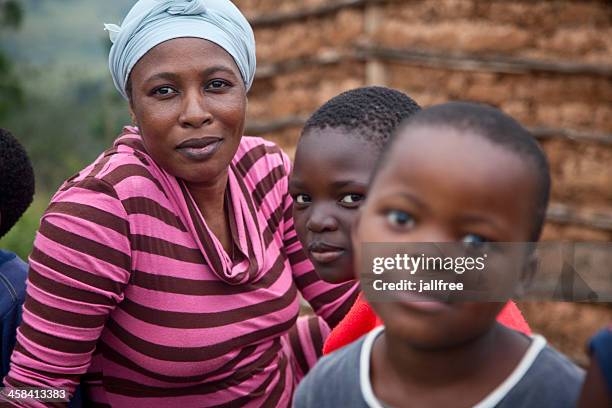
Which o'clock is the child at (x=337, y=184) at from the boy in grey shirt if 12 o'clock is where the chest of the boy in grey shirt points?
The child is roughly at 5 o'clock from the boy in grey shirt.

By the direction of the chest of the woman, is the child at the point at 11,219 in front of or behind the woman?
behind

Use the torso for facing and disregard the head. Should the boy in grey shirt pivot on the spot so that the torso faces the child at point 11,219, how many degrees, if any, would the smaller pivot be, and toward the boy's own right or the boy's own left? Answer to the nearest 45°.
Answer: approximately 135° to the boy's own right

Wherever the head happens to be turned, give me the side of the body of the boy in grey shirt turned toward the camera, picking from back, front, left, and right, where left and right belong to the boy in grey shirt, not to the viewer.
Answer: front

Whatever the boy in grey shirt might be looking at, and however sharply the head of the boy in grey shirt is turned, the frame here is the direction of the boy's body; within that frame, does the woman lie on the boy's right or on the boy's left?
on the boy's right

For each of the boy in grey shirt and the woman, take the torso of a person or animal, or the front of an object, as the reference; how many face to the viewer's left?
0

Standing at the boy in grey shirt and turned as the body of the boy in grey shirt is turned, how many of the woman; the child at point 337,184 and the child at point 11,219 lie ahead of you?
0

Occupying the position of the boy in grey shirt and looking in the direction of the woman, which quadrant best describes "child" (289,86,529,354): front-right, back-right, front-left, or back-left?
front-right

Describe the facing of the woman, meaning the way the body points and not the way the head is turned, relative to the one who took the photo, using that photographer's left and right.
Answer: facing the viewer and to the right of the viewer

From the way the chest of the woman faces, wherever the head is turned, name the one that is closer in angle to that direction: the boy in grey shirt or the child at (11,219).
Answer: the boy in grey shirt

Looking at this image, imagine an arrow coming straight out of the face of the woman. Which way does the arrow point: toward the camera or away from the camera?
toward the camera
